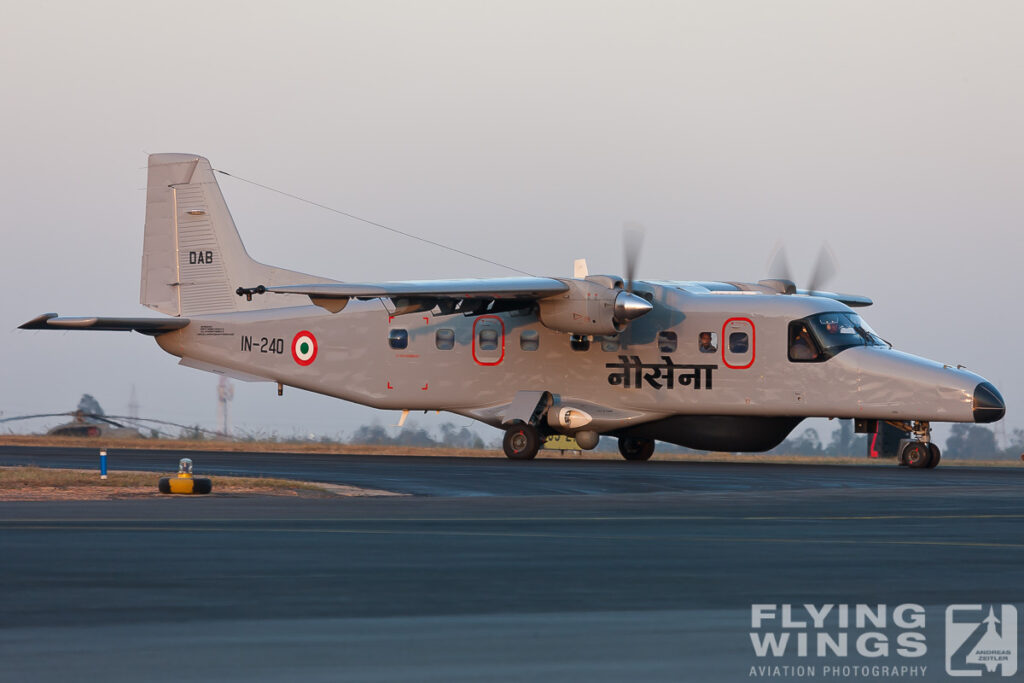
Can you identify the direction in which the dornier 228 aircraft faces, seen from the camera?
facing the viewer and to the right of the viewer

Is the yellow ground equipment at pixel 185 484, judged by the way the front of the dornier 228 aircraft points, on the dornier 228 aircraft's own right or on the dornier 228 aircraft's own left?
on the dornier 228 aircraft's own right
